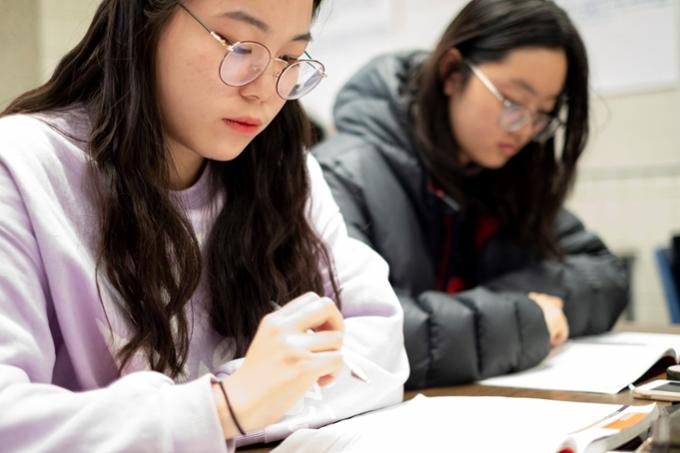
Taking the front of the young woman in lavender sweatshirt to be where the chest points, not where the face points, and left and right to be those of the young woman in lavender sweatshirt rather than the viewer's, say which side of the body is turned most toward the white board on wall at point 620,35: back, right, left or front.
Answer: left

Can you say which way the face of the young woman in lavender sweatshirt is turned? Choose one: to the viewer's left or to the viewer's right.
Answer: to the viewer's right

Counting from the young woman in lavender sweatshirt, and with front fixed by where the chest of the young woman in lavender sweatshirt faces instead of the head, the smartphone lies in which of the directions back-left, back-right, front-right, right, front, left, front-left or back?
front-left

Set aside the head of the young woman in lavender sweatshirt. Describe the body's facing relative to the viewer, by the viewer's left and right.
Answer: facing the viewer and to the right of the viewer

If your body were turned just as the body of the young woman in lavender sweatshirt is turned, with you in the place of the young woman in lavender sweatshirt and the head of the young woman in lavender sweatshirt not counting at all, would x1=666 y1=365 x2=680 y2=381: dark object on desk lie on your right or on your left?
on your left

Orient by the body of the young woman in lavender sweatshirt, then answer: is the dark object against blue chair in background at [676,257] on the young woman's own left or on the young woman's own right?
on the young woman's own left

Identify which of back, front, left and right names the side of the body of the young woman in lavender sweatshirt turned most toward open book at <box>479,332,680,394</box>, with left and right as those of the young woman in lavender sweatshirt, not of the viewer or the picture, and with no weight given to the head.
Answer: left

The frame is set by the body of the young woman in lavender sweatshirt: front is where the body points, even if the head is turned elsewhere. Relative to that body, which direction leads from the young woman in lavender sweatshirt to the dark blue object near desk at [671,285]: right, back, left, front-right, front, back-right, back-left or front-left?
left
